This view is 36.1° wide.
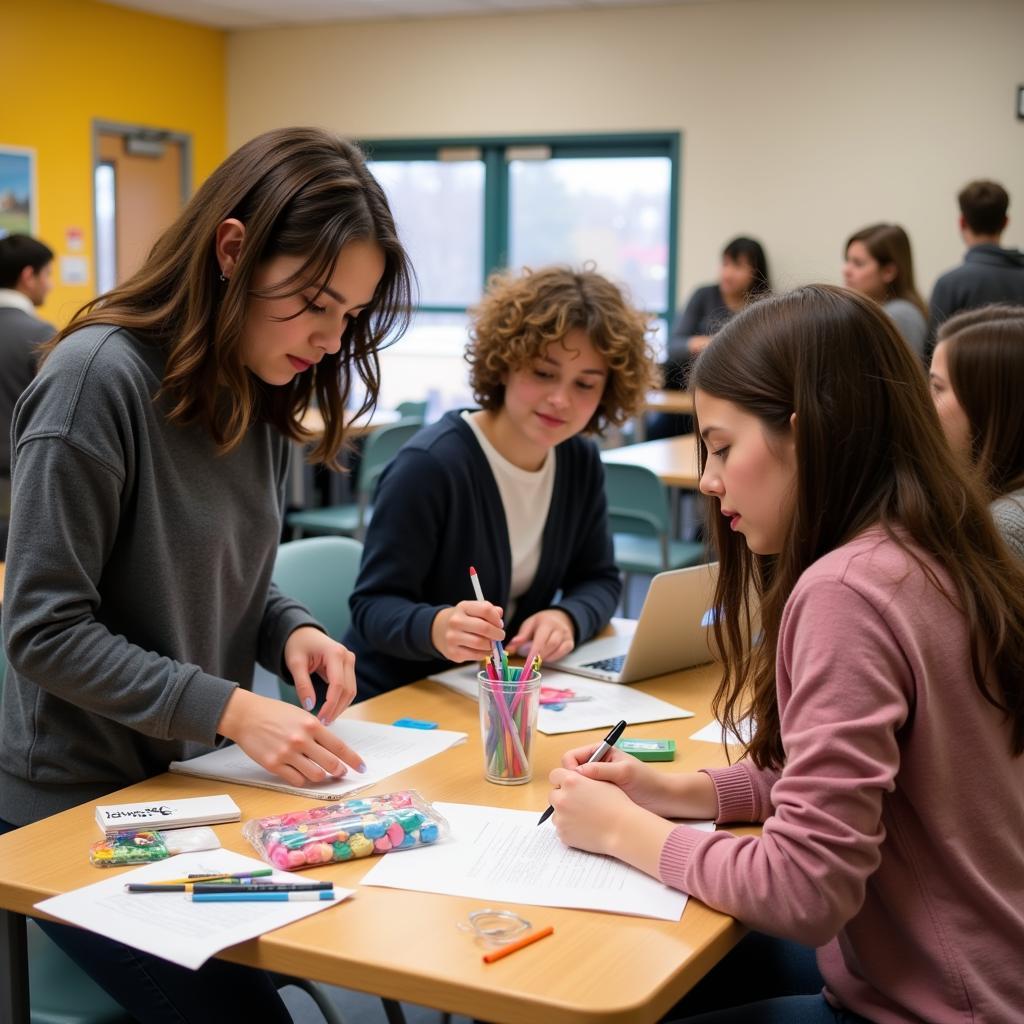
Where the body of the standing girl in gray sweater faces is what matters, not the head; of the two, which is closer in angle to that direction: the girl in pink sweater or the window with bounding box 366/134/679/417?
the girl in pink sweater

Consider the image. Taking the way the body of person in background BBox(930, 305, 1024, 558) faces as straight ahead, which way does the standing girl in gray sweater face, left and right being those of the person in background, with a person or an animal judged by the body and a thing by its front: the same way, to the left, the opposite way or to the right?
the opposite way

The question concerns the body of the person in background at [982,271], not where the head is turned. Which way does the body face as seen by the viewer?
away from the camera

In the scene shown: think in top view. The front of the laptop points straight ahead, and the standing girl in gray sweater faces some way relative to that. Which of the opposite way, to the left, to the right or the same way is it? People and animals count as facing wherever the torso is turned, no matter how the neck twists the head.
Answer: the opposite way

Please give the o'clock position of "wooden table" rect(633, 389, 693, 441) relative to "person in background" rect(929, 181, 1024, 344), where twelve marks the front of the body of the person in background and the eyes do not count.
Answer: The wooden table is roughly at 10 o'clock from the person in background.

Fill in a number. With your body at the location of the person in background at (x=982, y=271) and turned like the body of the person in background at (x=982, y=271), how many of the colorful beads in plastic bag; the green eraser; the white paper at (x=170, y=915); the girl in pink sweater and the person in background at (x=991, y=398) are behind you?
5

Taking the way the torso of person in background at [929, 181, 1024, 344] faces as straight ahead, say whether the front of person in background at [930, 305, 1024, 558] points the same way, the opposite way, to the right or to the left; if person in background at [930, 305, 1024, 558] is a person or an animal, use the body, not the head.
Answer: to the left

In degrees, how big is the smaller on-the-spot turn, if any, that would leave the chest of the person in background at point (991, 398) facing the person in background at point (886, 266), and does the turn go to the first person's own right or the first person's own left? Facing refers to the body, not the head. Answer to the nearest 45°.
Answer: approximately 90° to the first person's own right

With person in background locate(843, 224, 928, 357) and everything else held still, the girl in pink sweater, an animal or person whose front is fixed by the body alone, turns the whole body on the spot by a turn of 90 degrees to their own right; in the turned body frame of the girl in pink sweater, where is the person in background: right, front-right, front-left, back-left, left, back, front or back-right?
front

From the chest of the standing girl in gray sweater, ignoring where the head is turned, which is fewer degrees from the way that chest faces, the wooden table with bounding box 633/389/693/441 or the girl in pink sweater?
the girl in pink sweater

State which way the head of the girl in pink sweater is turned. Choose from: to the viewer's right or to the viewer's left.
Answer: to the viewer's left
